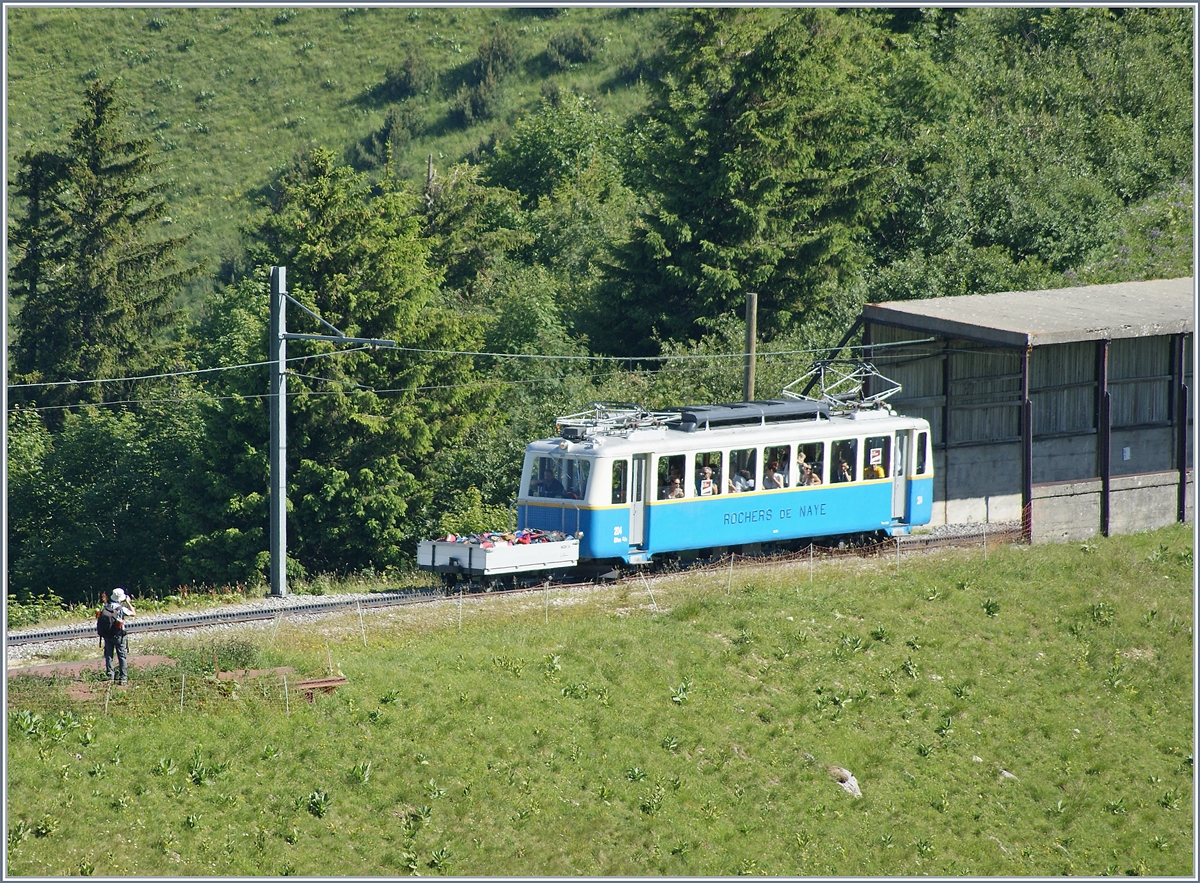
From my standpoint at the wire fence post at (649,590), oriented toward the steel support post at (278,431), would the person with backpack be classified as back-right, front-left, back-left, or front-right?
front-left

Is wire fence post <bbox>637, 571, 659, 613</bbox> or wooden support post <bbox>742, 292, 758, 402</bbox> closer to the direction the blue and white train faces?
the wire fence post

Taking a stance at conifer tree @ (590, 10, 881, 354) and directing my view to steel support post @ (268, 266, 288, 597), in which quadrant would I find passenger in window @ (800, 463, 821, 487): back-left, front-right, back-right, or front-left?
front-left

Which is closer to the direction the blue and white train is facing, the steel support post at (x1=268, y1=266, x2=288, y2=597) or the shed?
the steel support post

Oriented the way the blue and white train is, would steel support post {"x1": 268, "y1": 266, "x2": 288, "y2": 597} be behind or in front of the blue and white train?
in front

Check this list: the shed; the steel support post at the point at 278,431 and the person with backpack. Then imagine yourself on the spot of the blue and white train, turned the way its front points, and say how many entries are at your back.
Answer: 1

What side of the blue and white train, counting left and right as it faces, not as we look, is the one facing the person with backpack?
front

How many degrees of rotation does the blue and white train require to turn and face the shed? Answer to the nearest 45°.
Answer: approximately 180°

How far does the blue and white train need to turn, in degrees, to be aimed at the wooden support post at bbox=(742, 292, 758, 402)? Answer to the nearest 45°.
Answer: approximately 135° to its right

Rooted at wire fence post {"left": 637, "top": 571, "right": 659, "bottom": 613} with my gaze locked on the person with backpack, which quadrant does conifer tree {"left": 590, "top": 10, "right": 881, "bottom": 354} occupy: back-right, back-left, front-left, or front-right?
back-right

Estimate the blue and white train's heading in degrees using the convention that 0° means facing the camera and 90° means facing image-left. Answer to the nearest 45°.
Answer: approximately 45°

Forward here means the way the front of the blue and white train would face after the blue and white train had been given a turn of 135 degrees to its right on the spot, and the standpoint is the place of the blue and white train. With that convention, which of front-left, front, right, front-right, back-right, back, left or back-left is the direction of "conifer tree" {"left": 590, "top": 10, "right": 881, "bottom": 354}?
front
